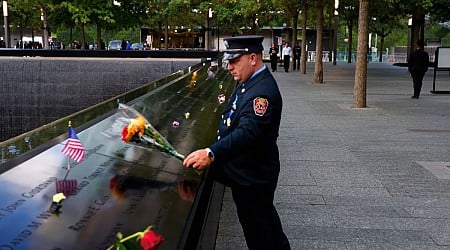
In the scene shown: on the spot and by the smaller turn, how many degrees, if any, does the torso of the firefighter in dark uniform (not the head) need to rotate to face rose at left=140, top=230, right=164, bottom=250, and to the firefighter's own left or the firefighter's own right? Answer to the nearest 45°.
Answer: approximately 90° to the firefighter's own left

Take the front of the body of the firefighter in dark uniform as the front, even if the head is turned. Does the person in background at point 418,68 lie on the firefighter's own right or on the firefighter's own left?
on the firefighter's own right

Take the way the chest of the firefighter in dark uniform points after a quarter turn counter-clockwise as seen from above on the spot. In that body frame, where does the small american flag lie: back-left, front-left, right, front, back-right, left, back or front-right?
front-right

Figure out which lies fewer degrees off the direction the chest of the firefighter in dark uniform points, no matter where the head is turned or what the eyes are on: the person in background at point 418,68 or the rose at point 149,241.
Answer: the rose

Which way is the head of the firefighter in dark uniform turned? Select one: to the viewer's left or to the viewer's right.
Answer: to the viewer's left

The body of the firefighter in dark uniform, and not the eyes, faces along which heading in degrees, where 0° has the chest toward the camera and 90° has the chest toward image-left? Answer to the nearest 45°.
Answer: approximately 90°
